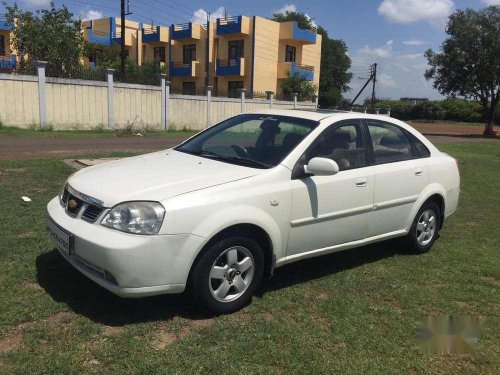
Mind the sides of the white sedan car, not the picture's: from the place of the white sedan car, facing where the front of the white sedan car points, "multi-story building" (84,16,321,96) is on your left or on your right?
on your right

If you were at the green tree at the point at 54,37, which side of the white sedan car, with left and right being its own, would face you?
right

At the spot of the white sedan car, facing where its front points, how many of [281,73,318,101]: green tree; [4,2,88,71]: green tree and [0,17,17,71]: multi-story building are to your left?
0

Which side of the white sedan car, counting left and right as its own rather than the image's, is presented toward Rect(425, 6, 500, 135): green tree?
back

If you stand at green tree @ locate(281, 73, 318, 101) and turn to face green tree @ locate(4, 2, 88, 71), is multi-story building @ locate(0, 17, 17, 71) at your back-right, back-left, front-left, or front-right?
front-right

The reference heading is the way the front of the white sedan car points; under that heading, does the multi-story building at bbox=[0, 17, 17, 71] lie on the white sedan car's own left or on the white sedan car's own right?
on the white sedan car's own right

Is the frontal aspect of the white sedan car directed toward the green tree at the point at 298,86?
no

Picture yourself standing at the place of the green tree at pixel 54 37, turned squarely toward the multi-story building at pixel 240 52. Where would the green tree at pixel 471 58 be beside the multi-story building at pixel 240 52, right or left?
right

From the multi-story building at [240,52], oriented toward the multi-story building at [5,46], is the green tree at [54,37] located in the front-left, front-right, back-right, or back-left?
front-left

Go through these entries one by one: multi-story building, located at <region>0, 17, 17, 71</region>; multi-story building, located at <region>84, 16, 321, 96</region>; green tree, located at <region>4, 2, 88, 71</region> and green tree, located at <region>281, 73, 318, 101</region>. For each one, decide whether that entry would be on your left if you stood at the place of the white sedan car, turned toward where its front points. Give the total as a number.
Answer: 0

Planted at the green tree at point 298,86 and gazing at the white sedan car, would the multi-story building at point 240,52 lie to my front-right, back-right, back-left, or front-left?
back-right

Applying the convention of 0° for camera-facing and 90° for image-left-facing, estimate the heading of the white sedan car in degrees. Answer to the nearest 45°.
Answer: approximately 45°
